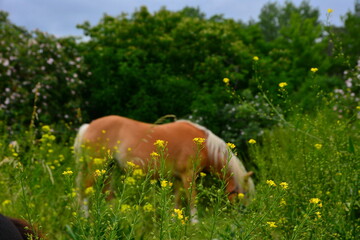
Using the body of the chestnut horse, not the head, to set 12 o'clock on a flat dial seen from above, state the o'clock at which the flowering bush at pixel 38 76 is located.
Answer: The flowering bush is roughly at 8 o'clock from the chestnut horse.

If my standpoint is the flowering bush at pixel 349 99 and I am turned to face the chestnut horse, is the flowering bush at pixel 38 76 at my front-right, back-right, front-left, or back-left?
front-right

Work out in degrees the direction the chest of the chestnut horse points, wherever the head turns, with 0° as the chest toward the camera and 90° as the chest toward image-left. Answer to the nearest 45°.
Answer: approximately 270°

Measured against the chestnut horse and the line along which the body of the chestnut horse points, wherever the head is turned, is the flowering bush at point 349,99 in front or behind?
in front
